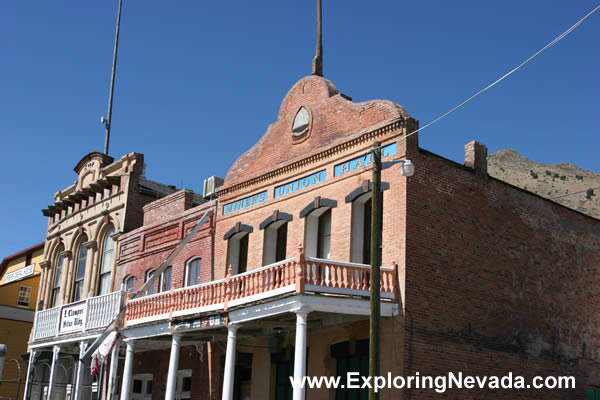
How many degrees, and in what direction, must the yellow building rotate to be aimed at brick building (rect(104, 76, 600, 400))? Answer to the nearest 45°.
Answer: approximately 45° to its left

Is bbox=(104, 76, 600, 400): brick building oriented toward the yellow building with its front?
no

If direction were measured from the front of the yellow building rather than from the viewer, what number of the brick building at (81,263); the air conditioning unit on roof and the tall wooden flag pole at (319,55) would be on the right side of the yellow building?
0

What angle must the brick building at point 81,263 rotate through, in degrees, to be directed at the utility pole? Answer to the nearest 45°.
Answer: approximately 45° to its left

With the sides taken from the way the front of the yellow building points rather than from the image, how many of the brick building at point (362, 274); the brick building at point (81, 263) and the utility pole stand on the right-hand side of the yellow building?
0

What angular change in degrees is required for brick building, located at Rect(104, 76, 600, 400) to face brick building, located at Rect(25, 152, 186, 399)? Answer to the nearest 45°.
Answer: approximately 90° to its right

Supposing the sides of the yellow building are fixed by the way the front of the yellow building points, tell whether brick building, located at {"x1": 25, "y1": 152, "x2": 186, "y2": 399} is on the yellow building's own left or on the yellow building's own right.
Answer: on the yellow building's own left

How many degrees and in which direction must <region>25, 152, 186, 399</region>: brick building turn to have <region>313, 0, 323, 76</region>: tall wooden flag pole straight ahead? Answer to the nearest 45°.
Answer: approximately 90° to its left

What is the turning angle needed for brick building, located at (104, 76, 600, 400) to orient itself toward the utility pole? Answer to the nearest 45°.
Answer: approximately 45° to its left

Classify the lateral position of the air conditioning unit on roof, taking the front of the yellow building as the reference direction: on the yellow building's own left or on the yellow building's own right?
on the yellow building's own left

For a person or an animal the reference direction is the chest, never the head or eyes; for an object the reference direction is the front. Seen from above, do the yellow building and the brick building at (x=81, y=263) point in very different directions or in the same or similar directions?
same or similar directions

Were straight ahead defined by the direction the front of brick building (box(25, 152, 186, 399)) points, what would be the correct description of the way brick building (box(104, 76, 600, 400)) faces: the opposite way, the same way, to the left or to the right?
the same way

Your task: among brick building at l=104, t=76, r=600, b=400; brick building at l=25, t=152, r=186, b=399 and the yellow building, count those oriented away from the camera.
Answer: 0

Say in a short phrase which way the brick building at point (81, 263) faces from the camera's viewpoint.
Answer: facing the viewer and to the left of the viewer

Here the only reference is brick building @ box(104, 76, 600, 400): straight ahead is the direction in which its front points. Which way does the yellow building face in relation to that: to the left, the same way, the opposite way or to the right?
the same way

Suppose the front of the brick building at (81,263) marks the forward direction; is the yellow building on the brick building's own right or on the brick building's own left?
on the brick building's own right

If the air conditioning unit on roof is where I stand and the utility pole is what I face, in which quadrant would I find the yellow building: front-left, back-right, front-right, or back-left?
back-right
